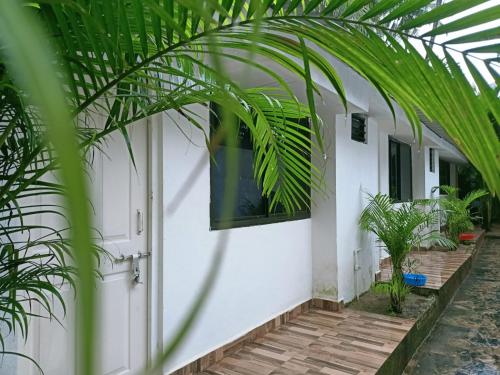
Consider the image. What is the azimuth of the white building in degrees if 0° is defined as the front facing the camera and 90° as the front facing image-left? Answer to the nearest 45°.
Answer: approximately 315°
